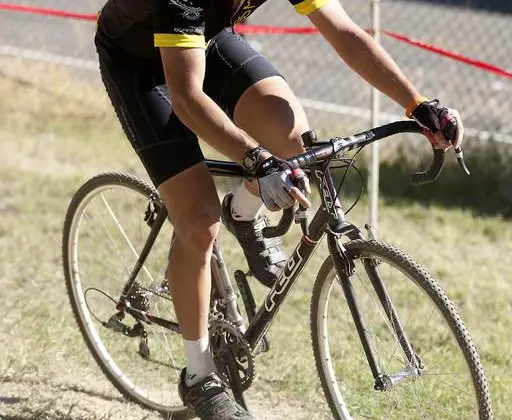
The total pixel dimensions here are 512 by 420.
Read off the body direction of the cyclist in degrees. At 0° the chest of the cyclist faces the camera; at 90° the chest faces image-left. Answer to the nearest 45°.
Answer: approximately 315°
